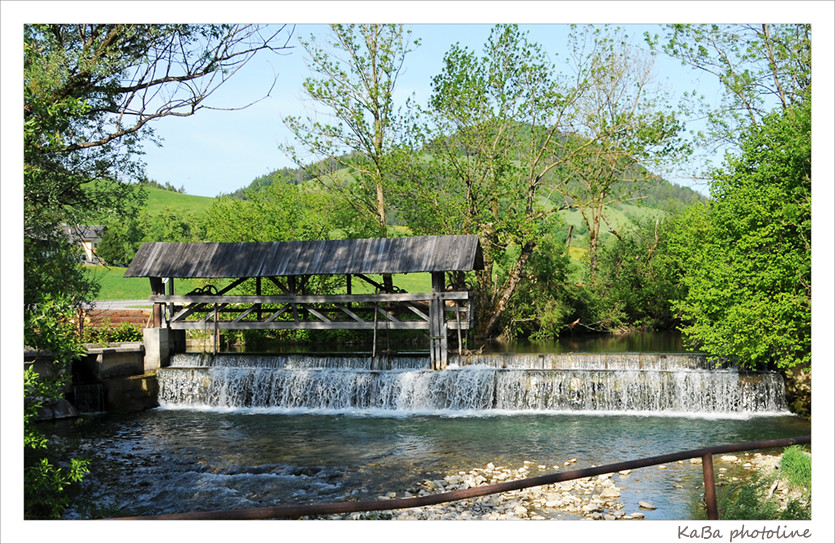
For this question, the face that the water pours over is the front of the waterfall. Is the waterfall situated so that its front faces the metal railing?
yes

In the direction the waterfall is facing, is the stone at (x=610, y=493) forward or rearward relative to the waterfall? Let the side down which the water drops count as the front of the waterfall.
forward

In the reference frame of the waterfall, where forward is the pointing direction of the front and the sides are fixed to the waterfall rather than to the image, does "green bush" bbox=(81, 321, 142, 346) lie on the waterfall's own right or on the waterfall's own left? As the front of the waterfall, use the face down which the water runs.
on the waterfall's own right

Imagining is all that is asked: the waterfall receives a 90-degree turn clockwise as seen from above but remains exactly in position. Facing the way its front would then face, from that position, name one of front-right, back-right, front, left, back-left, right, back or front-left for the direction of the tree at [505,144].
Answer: right

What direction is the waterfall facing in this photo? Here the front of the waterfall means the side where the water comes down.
toward the camera

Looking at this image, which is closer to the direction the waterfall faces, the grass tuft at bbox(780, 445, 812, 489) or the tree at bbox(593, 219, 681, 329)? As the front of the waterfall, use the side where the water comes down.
the grass tuft

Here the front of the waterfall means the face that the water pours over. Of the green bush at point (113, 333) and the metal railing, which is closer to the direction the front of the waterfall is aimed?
the metal railing

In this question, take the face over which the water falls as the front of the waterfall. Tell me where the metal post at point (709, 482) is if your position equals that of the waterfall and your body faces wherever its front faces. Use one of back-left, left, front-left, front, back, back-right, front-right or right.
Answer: front

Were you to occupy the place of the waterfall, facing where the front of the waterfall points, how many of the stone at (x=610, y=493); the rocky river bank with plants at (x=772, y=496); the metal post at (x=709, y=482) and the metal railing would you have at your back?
0

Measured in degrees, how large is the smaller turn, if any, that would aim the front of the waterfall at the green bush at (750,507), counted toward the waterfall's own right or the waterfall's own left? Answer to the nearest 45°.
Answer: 0° — it already faces it

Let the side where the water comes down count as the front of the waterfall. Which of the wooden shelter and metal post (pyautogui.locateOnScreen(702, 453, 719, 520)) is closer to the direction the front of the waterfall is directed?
the metal post

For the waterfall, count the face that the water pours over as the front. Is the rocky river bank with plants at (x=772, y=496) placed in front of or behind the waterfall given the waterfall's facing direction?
in front
